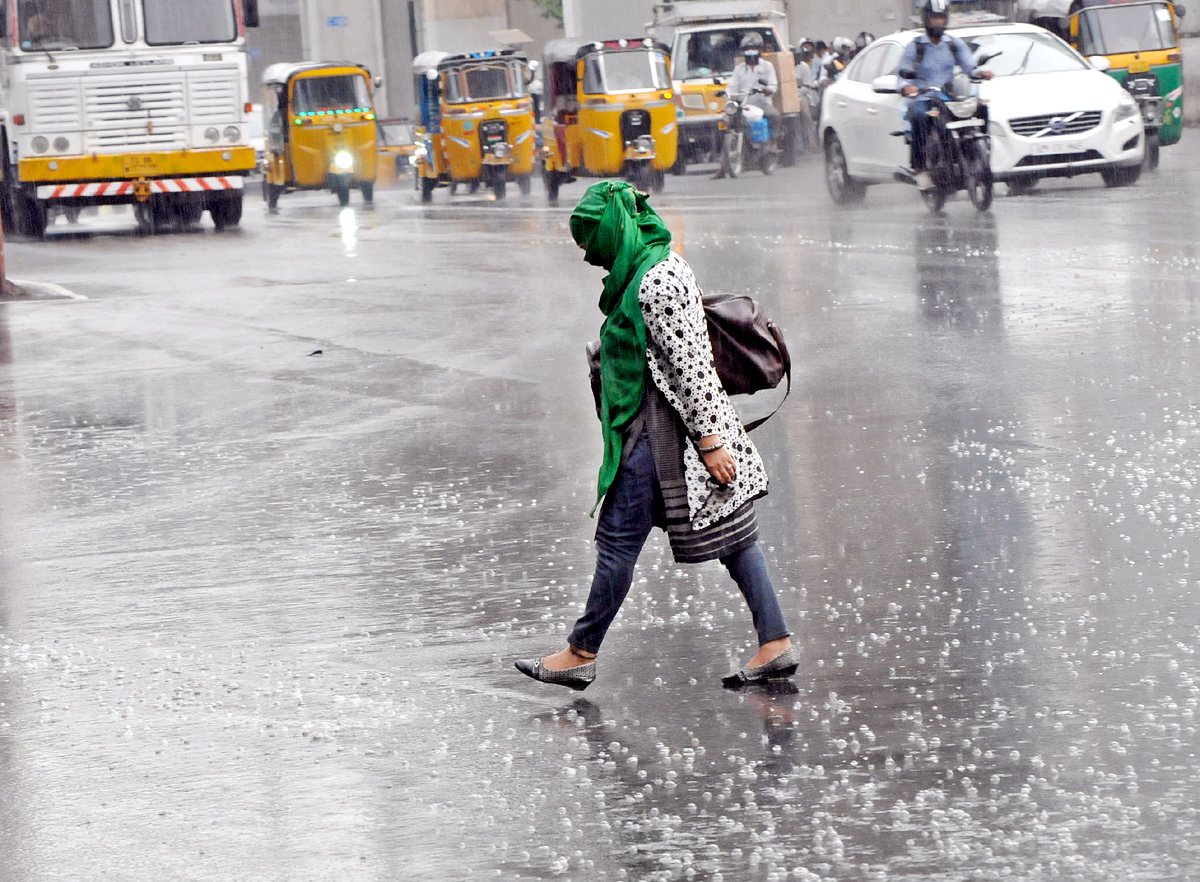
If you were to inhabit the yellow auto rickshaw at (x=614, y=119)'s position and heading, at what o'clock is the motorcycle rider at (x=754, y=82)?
The motorcycle rider is roughly at 9 o'clock from the yellow auto rickshaw.

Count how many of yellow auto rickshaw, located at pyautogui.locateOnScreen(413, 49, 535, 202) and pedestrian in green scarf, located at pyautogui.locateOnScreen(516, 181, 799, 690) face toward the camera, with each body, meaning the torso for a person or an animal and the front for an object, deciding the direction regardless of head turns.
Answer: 1

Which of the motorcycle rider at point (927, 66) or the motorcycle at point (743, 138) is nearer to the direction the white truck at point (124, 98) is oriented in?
the motorcycle rider

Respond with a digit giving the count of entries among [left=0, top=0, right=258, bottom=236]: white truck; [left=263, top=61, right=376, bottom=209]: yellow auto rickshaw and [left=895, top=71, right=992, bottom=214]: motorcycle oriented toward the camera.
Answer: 3

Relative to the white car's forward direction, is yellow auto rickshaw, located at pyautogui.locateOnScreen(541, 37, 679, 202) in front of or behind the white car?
behind

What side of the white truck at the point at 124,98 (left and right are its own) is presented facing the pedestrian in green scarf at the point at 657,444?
front

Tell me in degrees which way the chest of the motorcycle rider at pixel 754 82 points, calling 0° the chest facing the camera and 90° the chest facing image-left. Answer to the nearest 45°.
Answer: approximately 0°

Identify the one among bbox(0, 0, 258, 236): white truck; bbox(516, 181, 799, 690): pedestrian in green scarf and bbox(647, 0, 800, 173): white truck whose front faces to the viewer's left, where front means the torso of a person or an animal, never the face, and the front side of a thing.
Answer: the pedestrian in green scarf

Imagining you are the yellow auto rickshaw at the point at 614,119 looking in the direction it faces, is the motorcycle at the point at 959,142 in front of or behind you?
in front

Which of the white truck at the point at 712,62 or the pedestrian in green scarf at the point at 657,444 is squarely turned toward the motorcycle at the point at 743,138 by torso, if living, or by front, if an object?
the white truck

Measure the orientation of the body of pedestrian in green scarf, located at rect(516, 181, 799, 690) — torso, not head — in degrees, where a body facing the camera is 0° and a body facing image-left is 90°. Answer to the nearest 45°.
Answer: approximately 90°

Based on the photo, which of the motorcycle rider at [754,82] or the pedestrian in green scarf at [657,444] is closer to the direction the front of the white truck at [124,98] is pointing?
the pedestrian in green scarf
